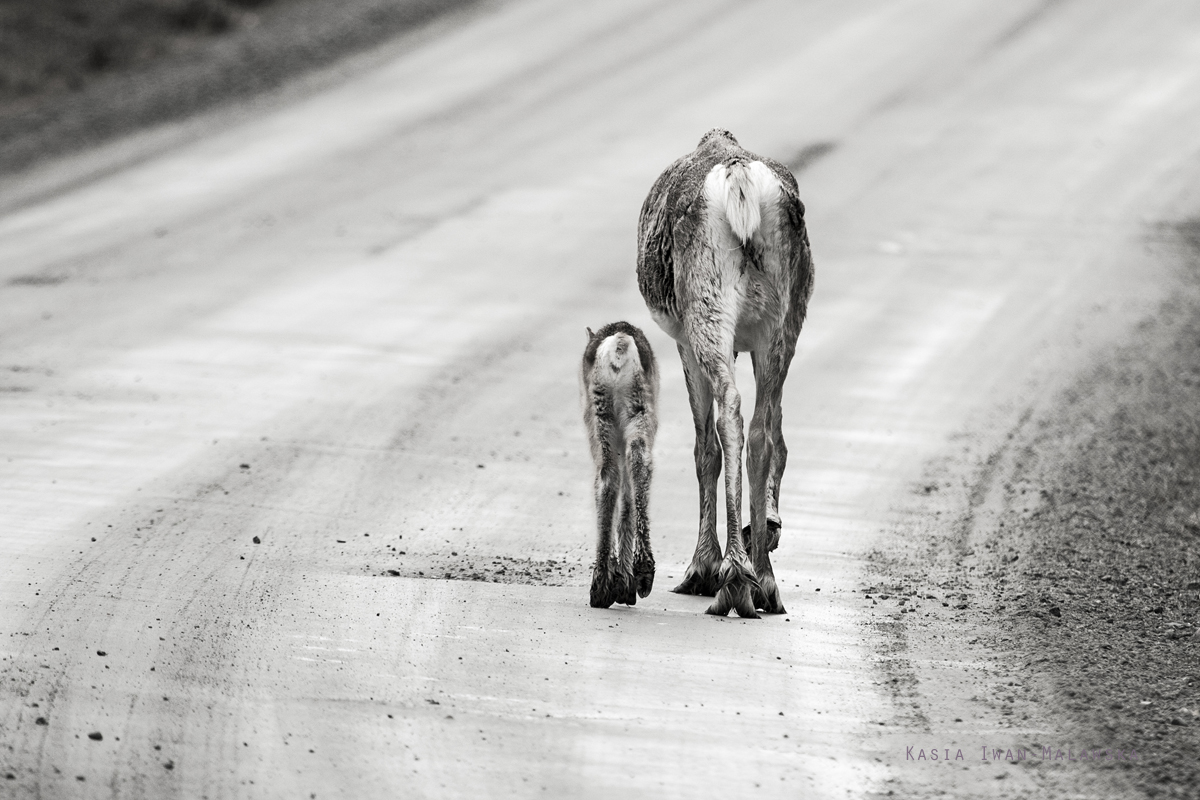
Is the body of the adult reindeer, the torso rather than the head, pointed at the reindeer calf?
no

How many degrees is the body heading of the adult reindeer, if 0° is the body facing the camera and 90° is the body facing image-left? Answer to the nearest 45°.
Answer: approximately 180°

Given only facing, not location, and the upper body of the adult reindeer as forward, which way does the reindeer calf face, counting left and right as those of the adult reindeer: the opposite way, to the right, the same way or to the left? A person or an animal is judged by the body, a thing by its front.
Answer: the same way

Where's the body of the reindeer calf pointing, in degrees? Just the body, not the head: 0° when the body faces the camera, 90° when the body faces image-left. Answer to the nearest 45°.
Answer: approximately 180°

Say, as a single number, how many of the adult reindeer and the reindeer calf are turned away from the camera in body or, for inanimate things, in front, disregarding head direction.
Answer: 2

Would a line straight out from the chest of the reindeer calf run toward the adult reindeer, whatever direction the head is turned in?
no
